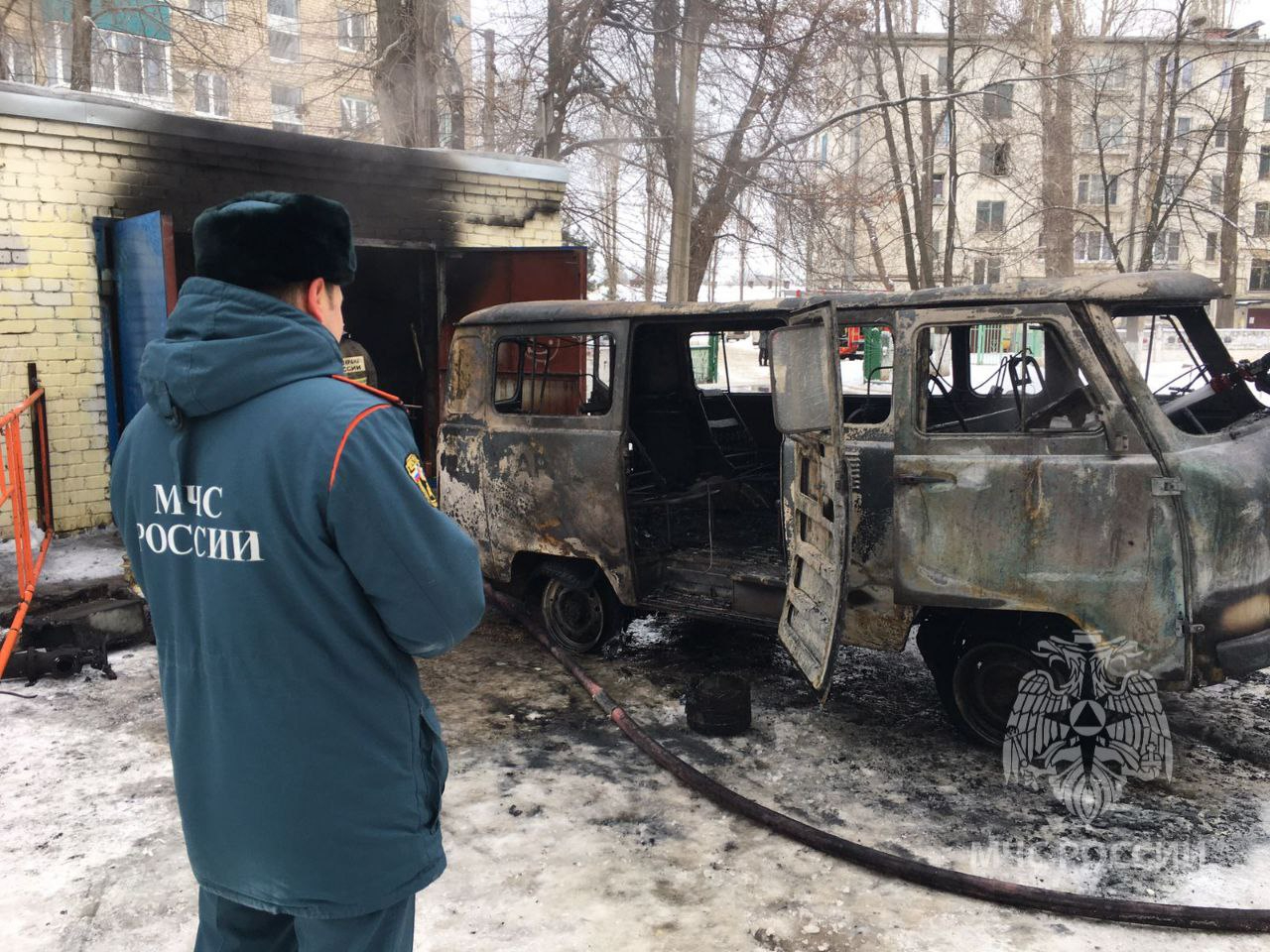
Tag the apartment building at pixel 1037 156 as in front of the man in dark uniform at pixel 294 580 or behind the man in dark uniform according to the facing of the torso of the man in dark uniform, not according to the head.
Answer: in front

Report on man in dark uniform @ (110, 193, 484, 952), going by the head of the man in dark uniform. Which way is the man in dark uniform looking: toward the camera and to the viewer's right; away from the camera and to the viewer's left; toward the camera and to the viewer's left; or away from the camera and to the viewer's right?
away from the camera and to the viewer's right

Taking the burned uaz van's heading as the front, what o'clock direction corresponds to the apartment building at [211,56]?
The apartment building is roughly at 6 o'clock from the burned uaz van.

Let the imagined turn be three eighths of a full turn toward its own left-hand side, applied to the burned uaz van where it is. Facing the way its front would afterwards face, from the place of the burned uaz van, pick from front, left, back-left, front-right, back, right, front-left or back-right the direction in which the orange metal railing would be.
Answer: left

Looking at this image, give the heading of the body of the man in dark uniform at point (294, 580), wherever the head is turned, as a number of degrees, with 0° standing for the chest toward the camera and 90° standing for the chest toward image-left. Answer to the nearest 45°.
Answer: approximately 225°

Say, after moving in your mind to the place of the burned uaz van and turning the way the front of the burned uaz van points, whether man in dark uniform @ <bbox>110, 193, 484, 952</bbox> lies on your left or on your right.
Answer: on your right

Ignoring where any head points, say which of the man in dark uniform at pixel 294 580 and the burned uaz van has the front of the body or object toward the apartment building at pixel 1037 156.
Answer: the man in dark uniform

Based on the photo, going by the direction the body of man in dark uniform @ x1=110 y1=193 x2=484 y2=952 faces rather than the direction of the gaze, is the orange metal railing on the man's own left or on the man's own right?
on the man's own left

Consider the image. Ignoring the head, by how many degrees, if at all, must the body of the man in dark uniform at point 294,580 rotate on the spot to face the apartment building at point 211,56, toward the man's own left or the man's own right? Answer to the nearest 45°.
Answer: approximately 45° to the man's own left

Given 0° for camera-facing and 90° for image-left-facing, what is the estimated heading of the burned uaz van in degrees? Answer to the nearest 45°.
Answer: approximately 315°
